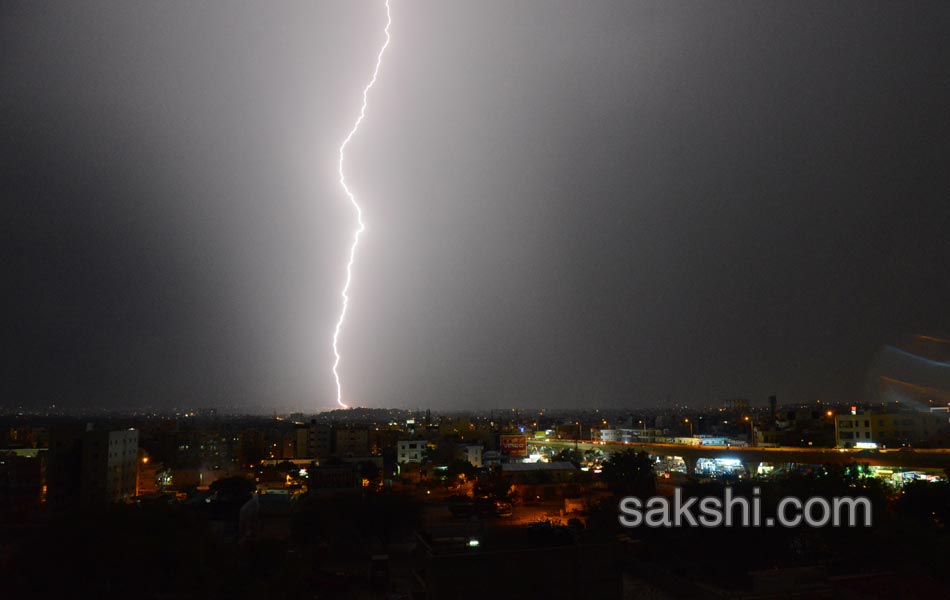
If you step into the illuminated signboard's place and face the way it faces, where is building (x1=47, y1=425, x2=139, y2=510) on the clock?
The building is roughly at 1 o'clock from the illuminated signboard.

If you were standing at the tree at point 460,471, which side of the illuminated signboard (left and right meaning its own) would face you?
front

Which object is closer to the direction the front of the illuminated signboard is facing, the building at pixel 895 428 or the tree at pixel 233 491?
the tree

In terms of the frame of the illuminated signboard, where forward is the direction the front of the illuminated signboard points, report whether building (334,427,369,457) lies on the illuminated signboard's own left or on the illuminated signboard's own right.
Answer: on the illuminated signboard's own right

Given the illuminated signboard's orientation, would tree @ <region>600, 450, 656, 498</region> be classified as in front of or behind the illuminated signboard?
in front

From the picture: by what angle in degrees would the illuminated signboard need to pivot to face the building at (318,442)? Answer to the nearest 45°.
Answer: approximately 90° to its right

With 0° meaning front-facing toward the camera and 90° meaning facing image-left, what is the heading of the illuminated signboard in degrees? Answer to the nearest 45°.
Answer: approximately 0°

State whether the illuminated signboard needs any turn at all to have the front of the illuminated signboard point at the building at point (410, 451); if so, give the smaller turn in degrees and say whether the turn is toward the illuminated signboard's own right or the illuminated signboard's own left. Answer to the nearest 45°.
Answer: approximately 45° to the illuminated signboard's own right
